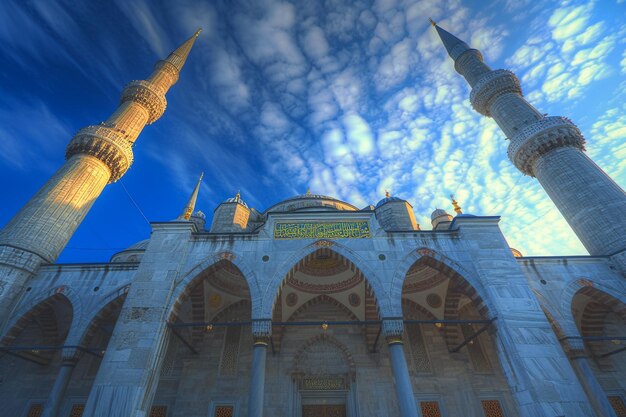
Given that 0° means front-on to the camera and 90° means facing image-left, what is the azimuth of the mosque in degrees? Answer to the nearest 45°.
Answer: approximately 0°

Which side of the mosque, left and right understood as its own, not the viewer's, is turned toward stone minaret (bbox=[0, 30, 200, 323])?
right
